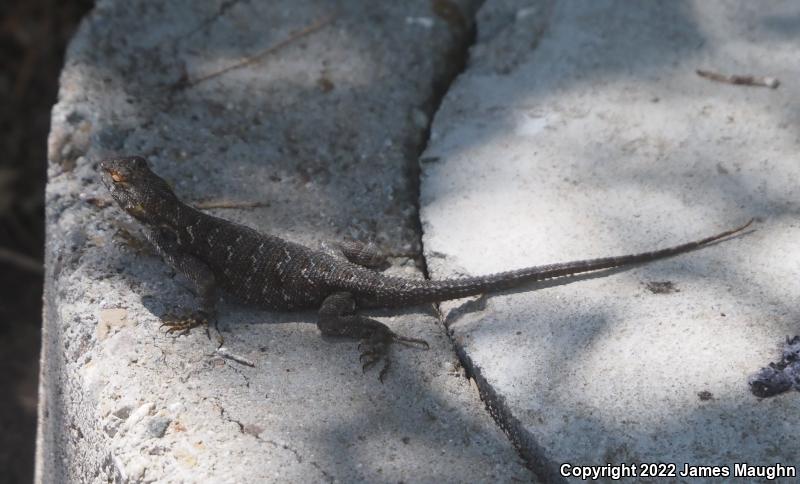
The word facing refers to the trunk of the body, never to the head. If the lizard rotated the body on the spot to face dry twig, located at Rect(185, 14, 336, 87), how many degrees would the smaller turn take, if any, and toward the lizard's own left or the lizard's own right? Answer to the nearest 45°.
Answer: approximately 90° to the lizard's own right

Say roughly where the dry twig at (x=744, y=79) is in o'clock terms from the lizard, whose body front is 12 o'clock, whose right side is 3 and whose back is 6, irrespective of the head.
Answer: The dry twig is roughly at 5 o'clock from the lizard.

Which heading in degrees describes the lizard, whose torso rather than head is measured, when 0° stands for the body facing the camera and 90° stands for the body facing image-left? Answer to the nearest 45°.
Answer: approximately 90°

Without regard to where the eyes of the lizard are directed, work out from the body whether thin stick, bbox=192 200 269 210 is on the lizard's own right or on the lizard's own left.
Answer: on the lizard's own right
